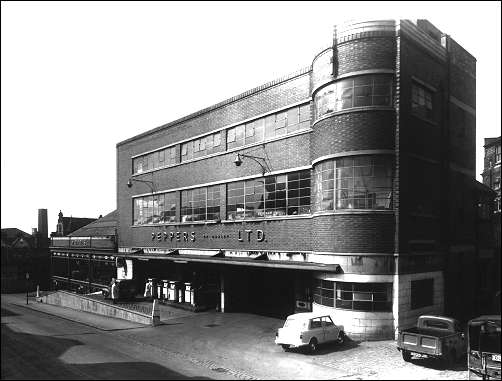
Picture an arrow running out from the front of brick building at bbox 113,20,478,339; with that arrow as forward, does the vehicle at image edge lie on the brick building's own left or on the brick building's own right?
on the brick building's own left

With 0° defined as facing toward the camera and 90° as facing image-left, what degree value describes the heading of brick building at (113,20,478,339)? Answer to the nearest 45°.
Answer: approximately 45°

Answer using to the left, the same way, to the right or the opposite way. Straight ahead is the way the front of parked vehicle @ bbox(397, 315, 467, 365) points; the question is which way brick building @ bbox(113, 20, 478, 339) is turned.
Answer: the opposite way

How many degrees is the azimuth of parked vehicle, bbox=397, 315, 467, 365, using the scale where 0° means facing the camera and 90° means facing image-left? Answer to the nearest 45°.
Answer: approximately 225°

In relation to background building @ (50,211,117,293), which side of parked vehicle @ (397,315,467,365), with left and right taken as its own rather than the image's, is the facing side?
left

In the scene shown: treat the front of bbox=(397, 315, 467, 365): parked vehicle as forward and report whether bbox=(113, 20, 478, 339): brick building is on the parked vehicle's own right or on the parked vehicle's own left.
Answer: on the parked vehicle's own left
